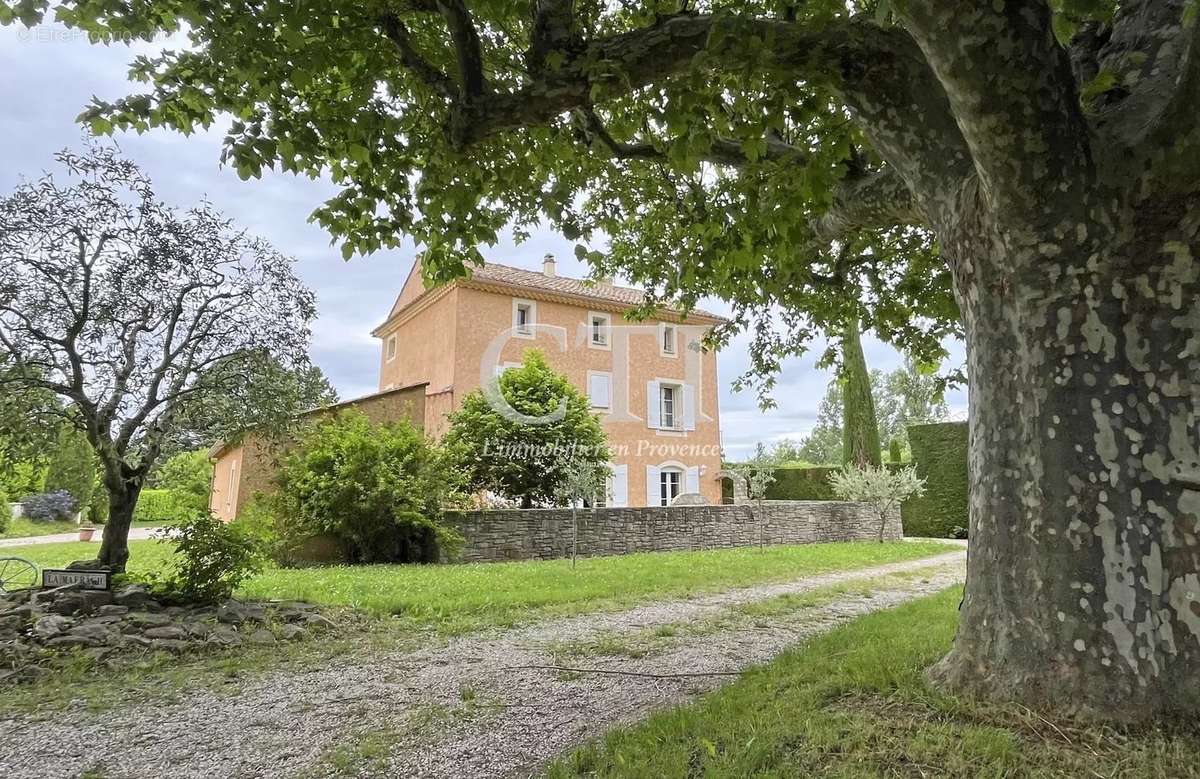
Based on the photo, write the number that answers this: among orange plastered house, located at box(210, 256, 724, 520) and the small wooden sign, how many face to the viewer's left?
0

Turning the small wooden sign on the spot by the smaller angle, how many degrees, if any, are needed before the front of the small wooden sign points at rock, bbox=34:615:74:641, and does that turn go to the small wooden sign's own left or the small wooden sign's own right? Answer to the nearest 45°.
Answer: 0° — it already faces it

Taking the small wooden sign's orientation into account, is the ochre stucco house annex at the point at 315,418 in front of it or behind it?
behind

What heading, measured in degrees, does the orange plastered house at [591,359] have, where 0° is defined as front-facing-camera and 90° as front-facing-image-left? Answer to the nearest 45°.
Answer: approximately 315°

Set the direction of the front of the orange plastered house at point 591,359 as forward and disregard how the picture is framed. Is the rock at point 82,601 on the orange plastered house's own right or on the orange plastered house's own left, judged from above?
on the orange plastered house's own right

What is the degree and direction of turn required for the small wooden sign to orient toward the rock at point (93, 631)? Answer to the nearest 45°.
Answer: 0° — it already faces it

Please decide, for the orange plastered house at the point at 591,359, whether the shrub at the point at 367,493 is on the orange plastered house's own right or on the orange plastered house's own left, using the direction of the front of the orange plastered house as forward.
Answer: on the orange plastered house's own right

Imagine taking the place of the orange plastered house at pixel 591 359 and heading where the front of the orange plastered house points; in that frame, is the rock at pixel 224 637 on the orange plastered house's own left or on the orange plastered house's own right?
on the orange plastered house's own right

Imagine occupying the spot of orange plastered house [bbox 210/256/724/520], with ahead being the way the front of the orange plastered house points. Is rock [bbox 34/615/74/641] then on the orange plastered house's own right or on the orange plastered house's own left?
on the orange plastered house's own right

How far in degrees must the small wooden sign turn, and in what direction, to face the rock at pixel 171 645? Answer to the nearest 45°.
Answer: approximately 45° to its left

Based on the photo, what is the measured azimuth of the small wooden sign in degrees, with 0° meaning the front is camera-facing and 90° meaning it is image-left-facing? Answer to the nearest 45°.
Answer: approximately 0°

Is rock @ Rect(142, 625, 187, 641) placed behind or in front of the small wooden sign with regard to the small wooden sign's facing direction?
in front
